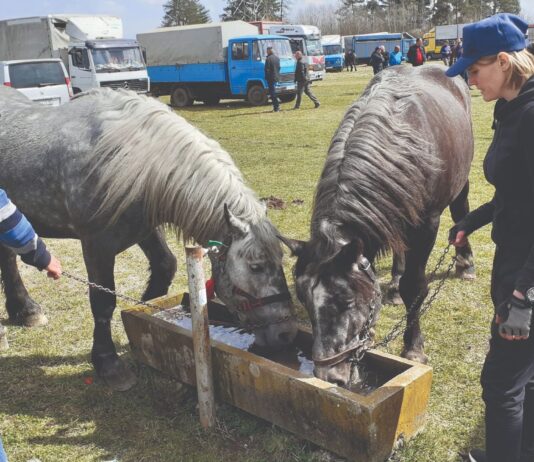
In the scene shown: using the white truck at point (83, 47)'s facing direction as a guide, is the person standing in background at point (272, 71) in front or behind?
in front

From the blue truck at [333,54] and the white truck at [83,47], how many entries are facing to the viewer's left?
0

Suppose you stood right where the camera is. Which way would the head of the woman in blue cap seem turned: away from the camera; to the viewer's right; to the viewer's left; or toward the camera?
to the viewer's left

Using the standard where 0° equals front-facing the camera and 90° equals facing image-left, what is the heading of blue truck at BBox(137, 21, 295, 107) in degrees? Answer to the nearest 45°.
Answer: approximately 315°

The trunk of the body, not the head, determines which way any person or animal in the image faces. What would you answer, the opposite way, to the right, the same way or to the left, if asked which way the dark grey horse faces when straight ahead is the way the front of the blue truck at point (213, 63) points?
to the right

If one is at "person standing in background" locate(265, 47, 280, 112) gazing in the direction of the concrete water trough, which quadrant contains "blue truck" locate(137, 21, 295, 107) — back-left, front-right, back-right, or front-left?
back-right

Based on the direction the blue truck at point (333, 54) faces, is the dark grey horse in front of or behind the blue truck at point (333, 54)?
in front

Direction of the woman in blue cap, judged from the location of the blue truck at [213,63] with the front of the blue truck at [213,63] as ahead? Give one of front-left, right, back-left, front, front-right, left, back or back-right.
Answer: front-right

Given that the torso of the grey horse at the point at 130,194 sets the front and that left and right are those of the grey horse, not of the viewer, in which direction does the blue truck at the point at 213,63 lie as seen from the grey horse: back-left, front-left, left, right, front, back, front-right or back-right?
back-left

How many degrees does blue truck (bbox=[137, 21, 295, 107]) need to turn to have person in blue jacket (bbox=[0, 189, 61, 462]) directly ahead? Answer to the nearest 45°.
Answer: approximately 45° to its right

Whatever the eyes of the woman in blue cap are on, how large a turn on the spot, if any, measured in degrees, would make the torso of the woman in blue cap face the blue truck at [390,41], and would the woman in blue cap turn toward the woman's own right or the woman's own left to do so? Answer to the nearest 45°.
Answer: approximately 90° to the woman's own right

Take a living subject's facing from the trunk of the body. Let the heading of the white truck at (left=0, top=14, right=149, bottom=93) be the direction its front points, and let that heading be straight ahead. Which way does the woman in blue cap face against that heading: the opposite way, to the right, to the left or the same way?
the opposite way

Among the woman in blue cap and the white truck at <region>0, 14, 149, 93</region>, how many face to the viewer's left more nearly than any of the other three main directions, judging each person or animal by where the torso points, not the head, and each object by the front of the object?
1

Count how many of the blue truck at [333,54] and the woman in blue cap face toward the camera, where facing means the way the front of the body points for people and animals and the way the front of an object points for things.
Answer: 1
